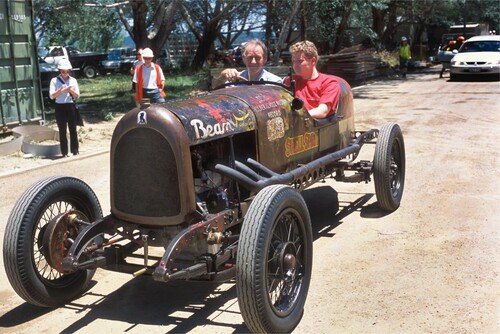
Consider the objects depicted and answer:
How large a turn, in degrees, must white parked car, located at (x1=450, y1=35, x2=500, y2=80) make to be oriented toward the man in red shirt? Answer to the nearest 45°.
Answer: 0° — it already faces them

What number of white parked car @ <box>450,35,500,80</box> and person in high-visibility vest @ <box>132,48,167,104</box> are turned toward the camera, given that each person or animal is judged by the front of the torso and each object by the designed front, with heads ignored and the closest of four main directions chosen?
2

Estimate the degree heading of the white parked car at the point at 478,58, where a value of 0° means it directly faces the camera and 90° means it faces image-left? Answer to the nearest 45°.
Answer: approximately 0°

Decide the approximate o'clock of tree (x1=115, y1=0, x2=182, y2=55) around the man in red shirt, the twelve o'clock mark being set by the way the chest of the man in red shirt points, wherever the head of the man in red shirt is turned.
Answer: The tree is roughly at 4 o'clock from the man in red shirt.

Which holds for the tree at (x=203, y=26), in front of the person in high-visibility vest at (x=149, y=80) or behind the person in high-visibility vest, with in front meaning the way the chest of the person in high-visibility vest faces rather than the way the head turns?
behind

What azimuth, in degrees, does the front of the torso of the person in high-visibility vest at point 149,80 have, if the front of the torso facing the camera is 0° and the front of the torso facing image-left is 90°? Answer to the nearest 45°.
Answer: approximately 0°

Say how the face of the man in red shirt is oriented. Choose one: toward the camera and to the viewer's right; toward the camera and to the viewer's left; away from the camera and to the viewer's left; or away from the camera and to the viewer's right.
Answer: toward the camera and to the viewer's left

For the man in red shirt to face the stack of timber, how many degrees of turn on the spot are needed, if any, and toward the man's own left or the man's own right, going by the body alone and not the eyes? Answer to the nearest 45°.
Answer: approximately 135° to the man's own right

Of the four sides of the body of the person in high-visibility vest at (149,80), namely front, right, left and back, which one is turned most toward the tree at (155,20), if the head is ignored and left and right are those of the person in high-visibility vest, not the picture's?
back

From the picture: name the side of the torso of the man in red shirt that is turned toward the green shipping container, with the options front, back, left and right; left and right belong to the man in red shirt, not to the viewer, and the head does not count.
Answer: right

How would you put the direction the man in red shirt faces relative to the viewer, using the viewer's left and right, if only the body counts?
facing the viewer and to the left of the viewer

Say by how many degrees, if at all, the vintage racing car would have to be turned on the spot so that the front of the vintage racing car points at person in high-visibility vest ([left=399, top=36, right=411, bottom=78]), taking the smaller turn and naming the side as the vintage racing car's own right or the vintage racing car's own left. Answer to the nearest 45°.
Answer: approximately 135° to the vintage racing car's own right
